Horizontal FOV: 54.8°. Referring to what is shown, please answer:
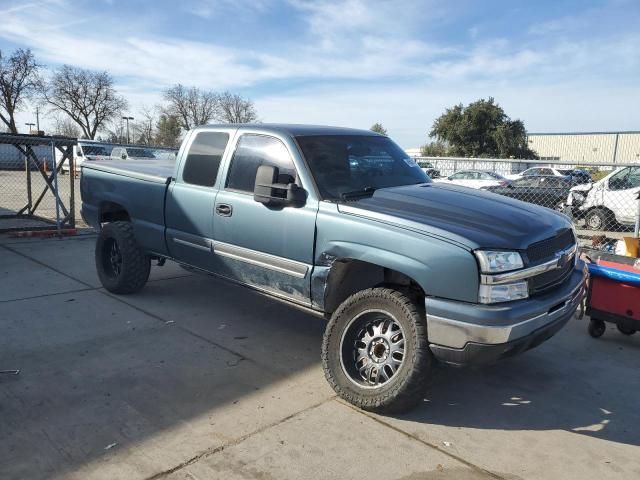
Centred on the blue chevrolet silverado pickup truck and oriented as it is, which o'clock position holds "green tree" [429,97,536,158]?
The green tree is roughly at 8 o'clock from the blue chevrolet silverado pickup truck.

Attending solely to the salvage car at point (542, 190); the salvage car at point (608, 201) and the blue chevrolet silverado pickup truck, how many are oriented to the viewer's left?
2

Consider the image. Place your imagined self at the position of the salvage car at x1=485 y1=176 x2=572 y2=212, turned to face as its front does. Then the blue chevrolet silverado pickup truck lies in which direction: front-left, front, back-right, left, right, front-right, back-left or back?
left

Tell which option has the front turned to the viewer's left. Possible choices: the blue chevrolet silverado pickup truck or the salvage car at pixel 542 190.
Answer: the salvage car

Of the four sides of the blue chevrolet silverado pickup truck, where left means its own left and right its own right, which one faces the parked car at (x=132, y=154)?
back

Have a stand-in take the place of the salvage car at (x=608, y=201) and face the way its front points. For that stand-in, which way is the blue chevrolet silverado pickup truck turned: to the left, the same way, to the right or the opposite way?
the opposite way

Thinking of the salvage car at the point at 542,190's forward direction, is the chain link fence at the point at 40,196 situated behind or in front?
in front

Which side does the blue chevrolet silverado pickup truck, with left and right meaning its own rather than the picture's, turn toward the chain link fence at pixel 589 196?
left

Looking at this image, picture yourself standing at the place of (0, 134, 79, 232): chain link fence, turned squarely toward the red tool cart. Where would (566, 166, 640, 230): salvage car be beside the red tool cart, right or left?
left

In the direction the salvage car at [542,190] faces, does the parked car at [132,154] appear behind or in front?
in front

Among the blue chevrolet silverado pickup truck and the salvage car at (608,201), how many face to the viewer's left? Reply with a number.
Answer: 1

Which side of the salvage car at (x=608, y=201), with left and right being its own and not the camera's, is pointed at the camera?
left

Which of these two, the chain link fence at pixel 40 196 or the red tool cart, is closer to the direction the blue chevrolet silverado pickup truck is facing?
the red tool cart

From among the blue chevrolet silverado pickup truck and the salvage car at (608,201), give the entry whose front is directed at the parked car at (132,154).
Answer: the salvage car

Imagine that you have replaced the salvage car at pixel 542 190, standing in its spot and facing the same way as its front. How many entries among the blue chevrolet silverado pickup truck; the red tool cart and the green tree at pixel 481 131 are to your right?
1

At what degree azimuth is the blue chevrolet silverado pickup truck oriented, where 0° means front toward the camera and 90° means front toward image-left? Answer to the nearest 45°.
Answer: approximately 315°

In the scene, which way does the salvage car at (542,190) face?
to the viewer's left
